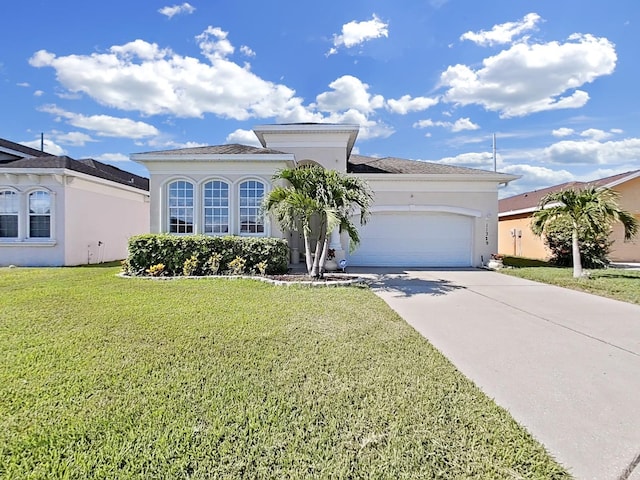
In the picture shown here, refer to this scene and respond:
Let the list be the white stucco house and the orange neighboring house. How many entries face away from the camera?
0

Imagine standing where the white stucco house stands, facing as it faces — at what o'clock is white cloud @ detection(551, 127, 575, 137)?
The white cloud is roughly at 8 o'clock from the white stucco house.

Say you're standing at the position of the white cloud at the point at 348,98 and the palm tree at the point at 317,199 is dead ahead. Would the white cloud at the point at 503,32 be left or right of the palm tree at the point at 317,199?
left

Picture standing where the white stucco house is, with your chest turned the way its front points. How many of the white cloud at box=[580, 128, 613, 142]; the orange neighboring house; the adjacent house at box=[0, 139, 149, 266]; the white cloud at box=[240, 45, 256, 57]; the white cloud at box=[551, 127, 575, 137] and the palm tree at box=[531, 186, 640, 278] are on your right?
2

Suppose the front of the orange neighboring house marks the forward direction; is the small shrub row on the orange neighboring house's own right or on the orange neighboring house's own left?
on the orange neighboring house's own right

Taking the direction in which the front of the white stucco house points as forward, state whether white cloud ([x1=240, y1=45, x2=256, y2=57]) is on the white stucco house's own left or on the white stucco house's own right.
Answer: on the white stucco house's own right

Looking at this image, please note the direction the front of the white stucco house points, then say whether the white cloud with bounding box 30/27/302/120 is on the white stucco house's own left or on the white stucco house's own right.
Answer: on the white stucco house's own right

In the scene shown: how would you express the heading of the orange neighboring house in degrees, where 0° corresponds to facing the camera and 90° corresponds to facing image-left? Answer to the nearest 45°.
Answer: approximately 315°
